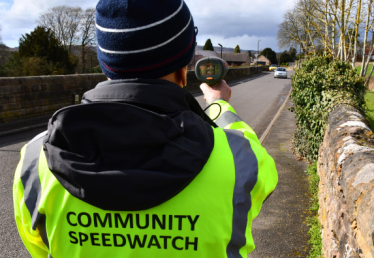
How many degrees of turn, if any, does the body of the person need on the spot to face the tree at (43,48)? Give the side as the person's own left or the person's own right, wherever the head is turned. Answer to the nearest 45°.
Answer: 0° — they already face it

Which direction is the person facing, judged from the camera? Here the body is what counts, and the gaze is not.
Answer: away from the camera
